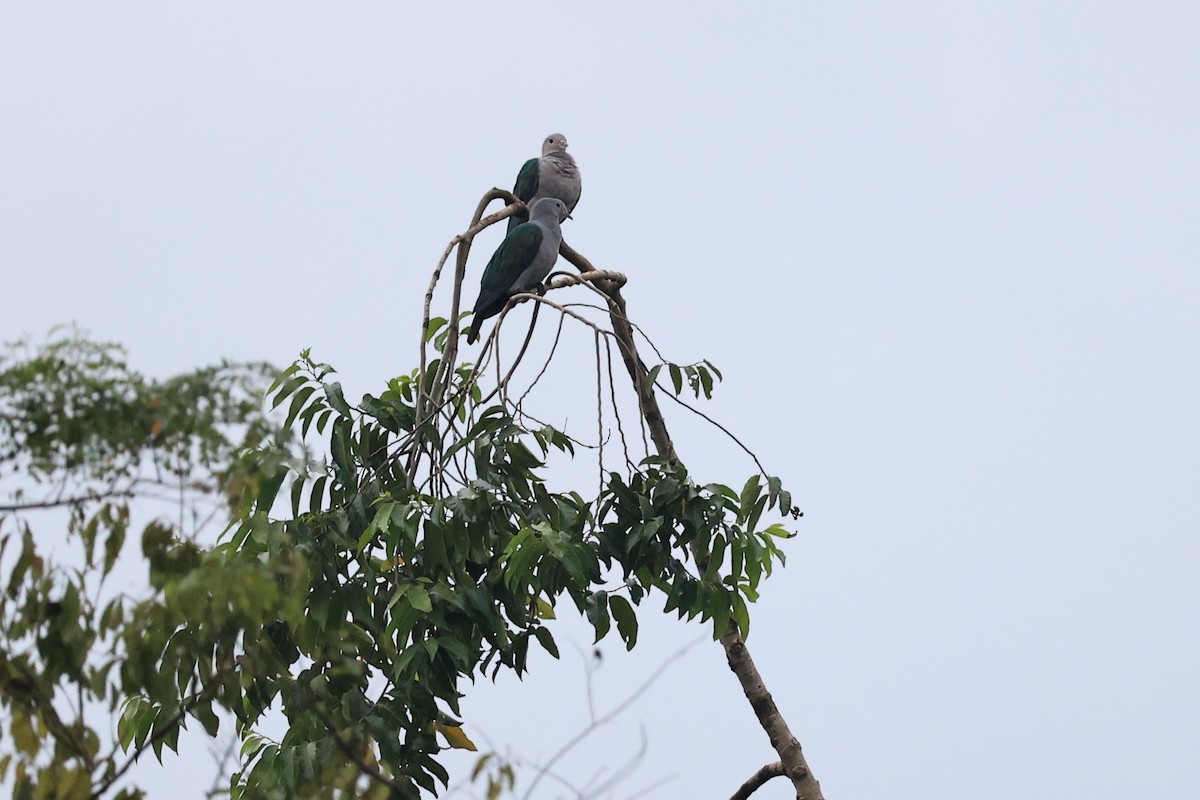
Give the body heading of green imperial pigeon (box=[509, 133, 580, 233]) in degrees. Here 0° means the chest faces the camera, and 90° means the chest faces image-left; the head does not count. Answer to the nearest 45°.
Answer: approximately 315°

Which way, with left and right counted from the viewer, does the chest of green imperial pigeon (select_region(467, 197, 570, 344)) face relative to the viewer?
facing to the right of the viewer
